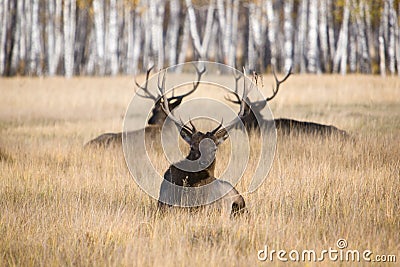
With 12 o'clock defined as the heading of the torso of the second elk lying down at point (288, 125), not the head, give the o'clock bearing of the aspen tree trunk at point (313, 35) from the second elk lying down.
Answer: The aspen tree trunk is roughly at 3 o'clock from the second elk lying down.

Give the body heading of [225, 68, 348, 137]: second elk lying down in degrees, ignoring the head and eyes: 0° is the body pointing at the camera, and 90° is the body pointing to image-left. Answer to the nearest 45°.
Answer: approximately 90°
